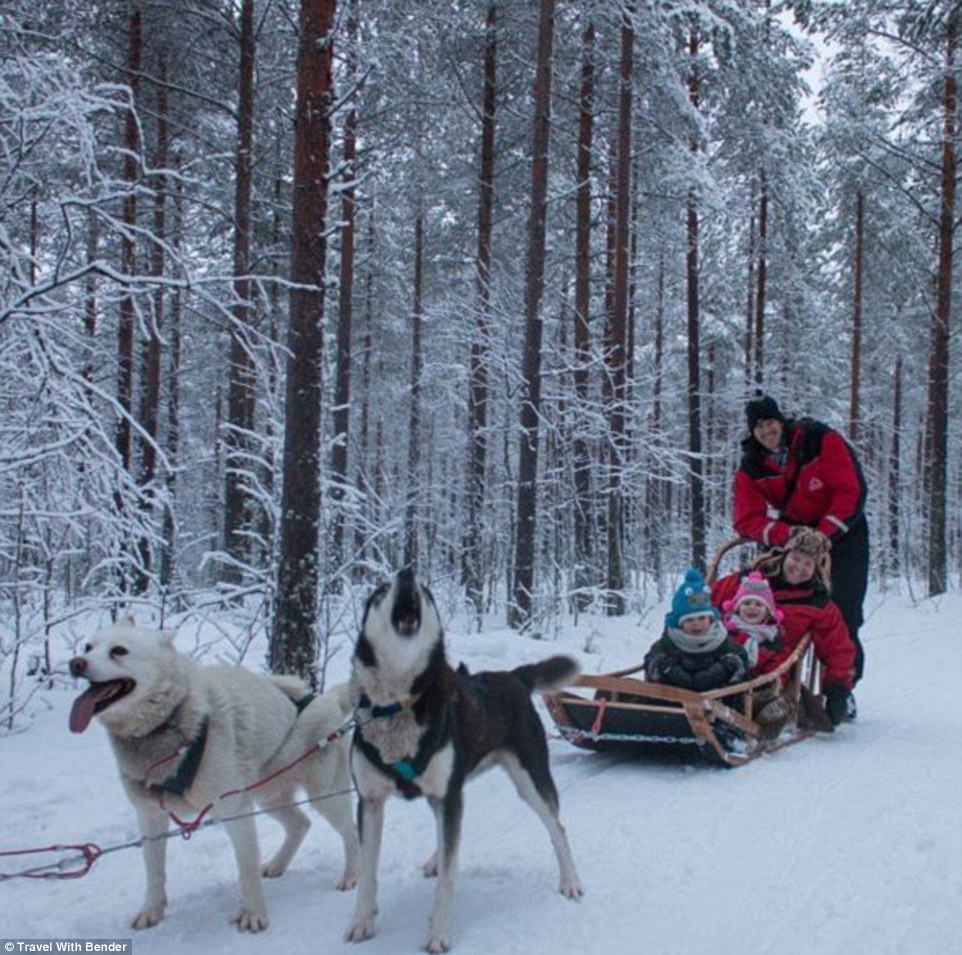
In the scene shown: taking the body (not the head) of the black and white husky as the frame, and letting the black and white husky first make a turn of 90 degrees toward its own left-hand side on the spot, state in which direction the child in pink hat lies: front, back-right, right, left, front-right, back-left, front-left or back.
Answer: left

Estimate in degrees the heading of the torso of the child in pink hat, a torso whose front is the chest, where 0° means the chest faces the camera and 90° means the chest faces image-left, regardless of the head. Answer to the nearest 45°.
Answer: approximately 0°

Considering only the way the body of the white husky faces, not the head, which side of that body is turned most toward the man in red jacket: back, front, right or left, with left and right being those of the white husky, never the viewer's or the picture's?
back

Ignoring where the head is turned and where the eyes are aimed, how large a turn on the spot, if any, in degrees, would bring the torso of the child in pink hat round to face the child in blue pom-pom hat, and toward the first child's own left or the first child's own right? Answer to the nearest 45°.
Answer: approximately 45° to the first child's own right

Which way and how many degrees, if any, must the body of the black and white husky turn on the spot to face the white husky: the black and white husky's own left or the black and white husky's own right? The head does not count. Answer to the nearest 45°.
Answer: approximately 45° to the black and white husky's own right

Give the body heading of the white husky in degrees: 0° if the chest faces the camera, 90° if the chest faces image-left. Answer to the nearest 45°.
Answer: approximately 45°

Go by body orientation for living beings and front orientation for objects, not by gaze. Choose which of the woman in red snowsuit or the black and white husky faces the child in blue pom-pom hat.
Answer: the woman in red snowsuit

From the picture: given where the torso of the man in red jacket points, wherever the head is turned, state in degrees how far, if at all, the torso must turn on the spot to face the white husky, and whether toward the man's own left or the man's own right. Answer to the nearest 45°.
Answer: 0° — they already face it

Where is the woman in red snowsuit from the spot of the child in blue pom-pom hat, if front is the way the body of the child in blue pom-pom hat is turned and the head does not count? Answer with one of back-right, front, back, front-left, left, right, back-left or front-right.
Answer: back-left

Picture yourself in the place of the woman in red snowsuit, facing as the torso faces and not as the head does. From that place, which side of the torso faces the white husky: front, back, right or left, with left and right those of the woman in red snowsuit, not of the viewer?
front

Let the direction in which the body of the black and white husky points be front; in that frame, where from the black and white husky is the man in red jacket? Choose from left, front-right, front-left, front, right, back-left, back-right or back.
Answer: back

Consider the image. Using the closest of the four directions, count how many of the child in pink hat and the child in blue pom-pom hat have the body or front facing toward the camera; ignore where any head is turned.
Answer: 2

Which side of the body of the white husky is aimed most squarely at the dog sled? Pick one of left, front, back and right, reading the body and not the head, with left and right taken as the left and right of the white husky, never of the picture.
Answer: back
